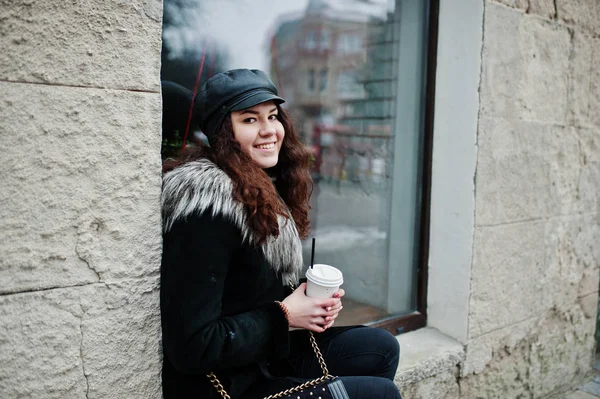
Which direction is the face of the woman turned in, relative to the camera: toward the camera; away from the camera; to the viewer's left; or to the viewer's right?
toward the camera

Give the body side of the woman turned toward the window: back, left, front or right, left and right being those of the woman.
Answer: left

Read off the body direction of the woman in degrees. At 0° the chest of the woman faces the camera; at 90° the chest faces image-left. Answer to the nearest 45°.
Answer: approximately 270°
